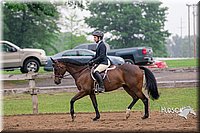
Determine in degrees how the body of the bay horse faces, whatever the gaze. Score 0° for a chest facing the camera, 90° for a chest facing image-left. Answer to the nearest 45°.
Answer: approximately 90°

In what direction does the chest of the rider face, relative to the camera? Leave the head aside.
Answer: to the viewer's left
